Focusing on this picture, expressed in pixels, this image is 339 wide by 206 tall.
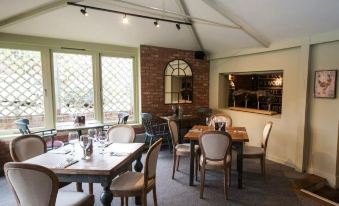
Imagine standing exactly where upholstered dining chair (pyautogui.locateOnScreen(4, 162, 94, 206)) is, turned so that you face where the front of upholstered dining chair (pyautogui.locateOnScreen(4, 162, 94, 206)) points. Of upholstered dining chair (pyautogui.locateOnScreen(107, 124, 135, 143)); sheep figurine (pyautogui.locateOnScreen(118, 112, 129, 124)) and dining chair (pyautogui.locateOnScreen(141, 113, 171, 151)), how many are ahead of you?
3

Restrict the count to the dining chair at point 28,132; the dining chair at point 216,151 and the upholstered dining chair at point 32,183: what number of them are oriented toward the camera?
0

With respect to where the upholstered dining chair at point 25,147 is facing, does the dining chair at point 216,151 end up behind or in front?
in front

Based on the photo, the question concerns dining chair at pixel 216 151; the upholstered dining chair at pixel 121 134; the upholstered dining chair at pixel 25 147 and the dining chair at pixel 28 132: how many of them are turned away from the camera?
1

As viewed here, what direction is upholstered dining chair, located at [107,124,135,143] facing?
toward the camera

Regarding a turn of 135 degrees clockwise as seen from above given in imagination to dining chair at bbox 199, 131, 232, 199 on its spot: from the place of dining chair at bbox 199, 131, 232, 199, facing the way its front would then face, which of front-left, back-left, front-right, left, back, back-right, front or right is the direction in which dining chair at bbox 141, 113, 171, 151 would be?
back

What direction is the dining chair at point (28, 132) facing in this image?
to the viewer's right

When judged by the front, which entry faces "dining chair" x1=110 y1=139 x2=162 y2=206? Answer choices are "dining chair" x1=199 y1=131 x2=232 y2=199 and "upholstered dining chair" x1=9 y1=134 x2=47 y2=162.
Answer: the upholstered dining chair

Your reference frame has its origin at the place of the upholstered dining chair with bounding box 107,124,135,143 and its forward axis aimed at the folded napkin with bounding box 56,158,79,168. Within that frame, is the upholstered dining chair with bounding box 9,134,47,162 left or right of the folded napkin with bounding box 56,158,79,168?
right

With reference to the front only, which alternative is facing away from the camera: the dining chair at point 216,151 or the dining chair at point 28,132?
the dining chair at point 216,151

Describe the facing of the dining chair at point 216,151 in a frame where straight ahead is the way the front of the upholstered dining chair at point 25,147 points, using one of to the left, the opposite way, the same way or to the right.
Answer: to the left

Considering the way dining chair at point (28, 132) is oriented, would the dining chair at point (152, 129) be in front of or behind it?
in front

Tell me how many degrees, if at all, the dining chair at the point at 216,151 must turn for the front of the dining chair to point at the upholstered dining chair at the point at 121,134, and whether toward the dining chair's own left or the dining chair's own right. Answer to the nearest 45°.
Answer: approximately 90° to the dining chair's own left
